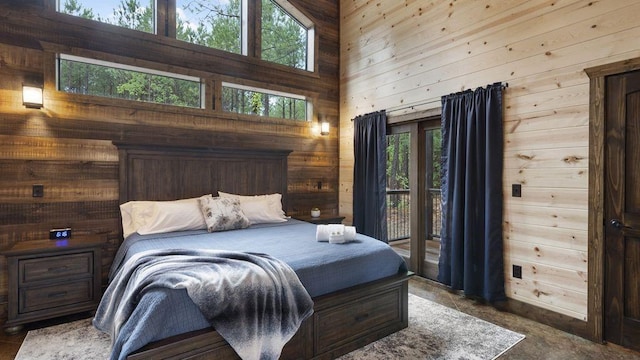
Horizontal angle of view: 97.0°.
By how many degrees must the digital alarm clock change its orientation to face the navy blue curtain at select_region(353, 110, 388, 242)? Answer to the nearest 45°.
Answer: approximately 90° to its left

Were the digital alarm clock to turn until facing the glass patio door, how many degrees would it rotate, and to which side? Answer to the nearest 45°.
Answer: approximately 45° to its left

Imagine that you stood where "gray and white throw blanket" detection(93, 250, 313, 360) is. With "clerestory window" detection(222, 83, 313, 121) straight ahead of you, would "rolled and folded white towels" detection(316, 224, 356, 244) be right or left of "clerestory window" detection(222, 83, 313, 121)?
right

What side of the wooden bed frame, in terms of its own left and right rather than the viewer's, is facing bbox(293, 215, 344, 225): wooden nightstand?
left

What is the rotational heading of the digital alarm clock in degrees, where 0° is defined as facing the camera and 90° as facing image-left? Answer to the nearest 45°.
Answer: approximately 0°

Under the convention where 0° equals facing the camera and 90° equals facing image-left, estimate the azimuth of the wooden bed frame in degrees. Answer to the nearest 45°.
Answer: approximately 315°

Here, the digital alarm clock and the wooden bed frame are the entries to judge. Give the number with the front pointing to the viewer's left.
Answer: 0

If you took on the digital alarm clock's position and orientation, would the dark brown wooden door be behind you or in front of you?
in front
